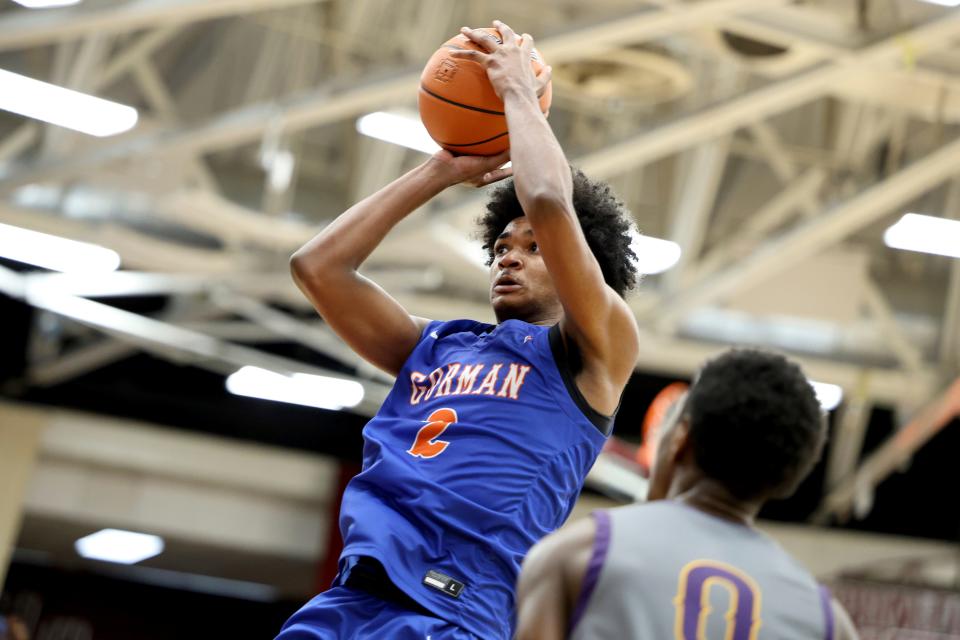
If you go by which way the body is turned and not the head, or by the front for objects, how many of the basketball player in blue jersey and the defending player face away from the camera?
1

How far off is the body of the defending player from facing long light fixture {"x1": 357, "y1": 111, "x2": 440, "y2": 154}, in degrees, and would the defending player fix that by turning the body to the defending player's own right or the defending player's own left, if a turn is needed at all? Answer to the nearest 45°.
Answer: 0° — they already face it

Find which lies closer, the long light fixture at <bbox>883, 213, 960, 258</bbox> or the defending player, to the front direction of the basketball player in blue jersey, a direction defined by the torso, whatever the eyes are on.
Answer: the defending player

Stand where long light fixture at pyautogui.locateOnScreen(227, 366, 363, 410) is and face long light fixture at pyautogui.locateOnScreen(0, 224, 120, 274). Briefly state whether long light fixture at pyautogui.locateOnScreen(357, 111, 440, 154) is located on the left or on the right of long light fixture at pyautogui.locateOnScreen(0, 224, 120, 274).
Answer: left

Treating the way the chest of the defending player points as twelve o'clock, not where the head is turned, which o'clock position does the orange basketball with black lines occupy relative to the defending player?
The orange basketball with black lines is roughly at 11 o'clock from the defending player.

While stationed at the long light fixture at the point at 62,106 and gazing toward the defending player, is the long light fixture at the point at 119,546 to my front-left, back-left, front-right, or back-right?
back-left

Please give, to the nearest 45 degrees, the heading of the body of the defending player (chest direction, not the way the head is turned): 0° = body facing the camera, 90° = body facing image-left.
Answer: approximately 180°

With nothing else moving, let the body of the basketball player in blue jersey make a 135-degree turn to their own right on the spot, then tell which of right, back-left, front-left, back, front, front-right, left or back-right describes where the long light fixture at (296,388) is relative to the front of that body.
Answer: front

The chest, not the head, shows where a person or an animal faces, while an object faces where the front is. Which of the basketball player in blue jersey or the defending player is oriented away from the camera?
the defending player

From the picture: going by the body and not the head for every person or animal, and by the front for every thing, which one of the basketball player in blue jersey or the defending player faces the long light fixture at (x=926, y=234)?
the defending player

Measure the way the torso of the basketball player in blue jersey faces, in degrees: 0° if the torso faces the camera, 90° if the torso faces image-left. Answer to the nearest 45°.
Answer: approximately 45°

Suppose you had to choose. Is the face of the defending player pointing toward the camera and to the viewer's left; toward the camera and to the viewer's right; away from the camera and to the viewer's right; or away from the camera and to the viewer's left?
away from the camera and to the viewer's left

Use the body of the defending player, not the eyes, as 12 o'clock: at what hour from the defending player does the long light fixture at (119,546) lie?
The long light fixture is roughly at 11 o'clock from the defending player.

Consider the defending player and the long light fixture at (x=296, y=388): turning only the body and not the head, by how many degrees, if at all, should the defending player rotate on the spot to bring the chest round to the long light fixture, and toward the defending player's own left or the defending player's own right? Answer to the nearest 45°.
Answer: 0° — they already face it

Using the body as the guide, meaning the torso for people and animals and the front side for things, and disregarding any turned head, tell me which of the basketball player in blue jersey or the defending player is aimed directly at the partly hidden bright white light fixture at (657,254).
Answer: the defending player
